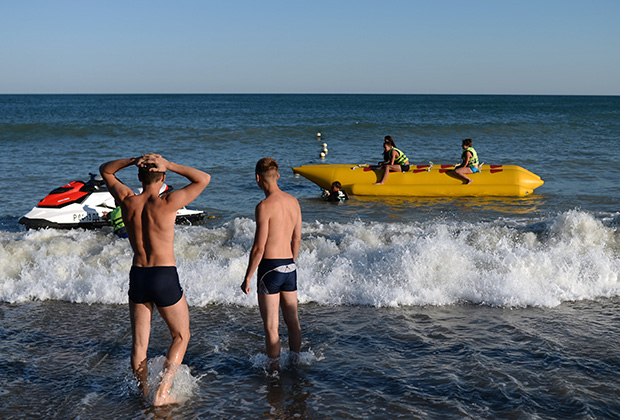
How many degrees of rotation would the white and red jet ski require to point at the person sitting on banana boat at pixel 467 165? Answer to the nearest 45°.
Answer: approximately 180°

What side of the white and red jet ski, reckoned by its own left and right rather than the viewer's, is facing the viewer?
left

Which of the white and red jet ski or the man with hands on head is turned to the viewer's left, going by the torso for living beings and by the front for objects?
the white and red jet ski

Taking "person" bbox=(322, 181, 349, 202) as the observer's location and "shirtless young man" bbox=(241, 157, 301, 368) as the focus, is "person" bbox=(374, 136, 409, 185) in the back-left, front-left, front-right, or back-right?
back-left

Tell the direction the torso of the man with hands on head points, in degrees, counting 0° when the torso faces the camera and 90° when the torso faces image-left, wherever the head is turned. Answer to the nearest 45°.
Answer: approximately 180°

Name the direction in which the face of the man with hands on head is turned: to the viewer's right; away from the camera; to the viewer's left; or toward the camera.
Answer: away from the camera

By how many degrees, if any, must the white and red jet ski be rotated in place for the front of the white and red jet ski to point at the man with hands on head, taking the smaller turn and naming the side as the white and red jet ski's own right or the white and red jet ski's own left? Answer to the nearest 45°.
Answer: approximately 90° to the white and red jet ski's own left

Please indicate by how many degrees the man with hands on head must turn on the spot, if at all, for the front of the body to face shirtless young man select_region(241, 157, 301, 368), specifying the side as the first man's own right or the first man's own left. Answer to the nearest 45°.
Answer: approximately 90° to the first man's own right
